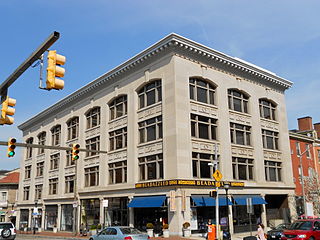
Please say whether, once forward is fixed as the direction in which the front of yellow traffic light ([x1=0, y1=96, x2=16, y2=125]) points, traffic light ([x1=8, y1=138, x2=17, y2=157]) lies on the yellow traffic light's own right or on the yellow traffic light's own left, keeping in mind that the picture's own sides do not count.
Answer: on the yellow traffic light's own left

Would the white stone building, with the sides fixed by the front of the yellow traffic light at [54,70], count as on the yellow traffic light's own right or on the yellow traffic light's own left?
on the yellow traffic light's own left

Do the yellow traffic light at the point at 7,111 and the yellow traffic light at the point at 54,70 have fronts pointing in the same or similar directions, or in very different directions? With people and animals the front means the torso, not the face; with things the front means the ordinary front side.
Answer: same or similar directions
